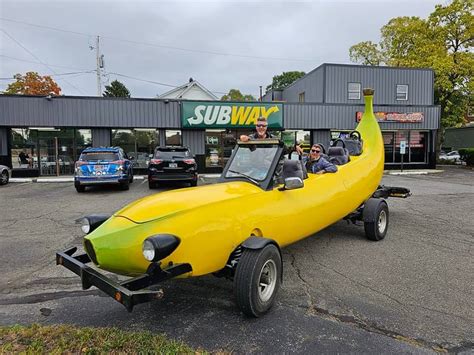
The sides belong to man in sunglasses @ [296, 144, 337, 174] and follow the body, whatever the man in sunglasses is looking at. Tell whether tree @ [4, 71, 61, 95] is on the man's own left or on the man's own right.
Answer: on the man's own right

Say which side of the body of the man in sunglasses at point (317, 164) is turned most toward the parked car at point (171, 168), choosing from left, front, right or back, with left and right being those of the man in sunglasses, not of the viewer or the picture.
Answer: right

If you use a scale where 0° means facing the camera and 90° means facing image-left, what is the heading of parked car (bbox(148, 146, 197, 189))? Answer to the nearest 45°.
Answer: approximately 180°

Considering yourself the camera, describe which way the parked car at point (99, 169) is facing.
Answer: facing away from the viewer

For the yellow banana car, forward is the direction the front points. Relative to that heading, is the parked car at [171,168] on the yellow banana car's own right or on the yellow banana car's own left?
on the yellow banana car's own right

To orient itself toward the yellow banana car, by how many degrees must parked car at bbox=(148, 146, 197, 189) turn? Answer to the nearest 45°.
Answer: approximately 180°

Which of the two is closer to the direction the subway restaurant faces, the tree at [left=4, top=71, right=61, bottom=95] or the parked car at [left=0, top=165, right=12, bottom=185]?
the parked car

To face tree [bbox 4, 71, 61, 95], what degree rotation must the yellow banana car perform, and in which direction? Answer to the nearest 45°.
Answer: approximately 90° to its right

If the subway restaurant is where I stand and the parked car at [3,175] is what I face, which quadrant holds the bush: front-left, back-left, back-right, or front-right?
back-left

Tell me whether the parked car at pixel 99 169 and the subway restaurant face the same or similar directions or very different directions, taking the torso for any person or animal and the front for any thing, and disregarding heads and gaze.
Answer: very different directions

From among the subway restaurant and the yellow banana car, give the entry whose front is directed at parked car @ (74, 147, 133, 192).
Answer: the subway restaurant

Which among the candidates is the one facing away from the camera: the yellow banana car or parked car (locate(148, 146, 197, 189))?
the parked car

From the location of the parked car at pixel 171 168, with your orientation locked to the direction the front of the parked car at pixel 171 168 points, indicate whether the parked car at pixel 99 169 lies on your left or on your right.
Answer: on your left
